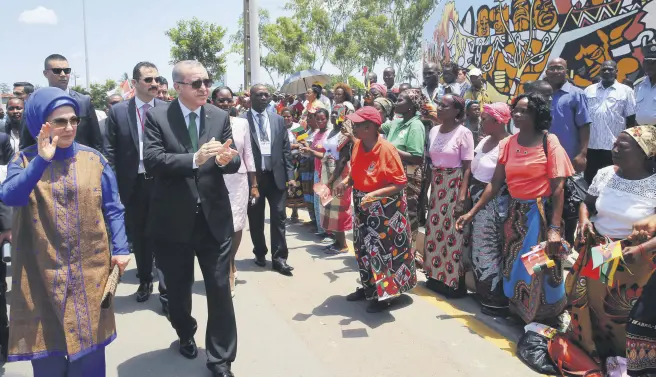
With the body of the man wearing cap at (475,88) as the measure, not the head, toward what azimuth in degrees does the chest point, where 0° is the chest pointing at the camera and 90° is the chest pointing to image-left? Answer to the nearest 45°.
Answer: approximately 45°

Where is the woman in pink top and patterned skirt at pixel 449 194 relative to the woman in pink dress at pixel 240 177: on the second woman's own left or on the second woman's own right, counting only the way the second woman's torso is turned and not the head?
on the second woman's own left

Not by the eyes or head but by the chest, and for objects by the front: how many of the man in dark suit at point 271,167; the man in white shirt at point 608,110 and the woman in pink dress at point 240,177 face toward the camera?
3

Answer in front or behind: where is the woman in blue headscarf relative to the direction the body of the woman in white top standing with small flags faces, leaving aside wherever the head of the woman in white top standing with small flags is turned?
in front

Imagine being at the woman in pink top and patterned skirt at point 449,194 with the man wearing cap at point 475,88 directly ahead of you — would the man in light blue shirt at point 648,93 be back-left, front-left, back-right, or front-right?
front-right

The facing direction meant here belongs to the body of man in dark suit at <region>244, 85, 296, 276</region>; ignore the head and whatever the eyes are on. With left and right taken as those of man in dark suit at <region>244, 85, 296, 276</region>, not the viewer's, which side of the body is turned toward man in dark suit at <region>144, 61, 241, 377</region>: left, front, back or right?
front

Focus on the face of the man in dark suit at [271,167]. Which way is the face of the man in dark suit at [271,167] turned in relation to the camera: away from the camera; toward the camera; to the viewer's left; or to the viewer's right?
toward the camera

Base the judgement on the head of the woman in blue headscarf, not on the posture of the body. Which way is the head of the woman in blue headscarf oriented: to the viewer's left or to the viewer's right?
to the viewer's right

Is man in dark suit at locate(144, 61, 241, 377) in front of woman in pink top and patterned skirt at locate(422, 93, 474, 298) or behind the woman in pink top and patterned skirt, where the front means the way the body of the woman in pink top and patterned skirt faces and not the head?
in front

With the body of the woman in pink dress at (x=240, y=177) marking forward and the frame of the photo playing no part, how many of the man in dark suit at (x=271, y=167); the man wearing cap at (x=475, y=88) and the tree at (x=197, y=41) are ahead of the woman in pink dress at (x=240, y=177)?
0

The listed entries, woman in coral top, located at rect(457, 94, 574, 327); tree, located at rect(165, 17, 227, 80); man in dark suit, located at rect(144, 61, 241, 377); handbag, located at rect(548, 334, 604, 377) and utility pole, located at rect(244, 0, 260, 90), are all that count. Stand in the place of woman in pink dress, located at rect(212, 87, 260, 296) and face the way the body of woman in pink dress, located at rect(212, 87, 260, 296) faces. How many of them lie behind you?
2

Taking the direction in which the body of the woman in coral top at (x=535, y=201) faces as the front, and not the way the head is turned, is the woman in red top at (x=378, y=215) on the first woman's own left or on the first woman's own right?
on the first woman's own right

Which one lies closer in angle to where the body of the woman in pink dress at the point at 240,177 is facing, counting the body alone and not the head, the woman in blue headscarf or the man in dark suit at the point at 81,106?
the woman in blue headscarf

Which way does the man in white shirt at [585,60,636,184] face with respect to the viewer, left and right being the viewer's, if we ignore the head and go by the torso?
facing the viewer

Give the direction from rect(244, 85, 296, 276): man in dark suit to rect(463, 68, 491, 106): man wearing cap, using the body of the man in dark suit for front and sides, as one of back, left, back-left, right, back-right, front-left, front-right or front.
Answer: back-left

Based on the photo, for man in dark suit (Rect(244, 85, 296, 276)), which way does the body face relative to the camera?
toward the camera

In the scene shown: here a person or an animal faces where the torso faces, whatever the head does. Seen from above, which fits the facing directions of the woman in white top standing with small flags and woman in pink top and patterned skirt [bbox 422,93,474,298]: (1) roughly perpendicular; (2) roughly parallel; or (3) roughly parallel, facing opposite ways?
roughly parallel
